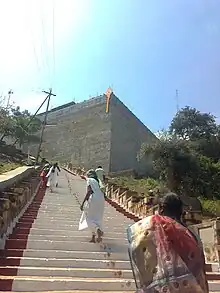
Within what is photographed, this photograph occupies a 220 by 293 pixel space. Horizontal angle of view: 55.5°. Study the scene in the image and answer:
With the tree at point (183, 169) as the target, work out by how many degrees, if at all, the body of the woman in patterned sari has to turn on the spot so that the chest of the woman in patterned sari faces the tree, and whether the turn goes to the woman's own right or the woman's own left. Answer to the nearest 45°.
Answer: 0° — they already face it

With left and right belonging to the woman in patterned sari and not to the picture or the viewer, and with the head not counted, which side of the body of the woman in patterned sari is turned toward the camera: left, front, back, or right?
back

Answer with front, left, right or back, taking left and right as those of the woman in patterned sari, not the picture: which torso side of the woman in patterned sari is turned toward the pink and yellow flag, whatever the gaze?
front

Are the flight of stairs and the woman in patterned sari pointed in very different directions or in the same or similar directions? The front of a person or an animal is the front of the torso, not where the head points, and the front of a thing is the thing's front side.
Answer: very different directions

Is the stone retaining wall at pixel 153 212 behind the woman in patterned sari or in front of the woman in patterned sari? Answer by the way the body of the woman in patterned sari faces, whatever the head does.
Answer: in front

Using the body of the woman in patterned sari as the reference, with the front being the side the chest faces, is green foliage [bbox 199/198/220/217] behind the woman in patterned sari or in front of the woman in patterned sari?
in front

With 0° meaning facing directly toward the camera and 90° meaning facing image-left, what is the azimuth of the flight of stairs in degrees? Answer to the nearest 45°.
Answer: approximately 0°

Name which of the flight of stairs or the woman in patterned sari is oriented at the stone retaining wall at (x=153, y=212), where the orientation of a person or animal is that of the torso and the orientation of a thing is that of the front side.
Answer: the woman in patterned sari

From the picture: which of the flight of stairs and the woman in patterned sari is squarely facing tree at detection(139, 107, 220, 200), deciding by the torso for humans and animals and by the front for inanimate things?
the woman in patterned sari

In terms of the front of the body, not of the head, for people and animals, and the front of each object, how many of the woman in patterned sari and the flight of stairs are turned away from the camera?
1

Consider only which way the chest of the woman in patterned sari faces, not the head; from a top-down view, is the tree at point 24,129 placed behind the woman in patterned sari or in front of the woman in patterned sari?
in front
